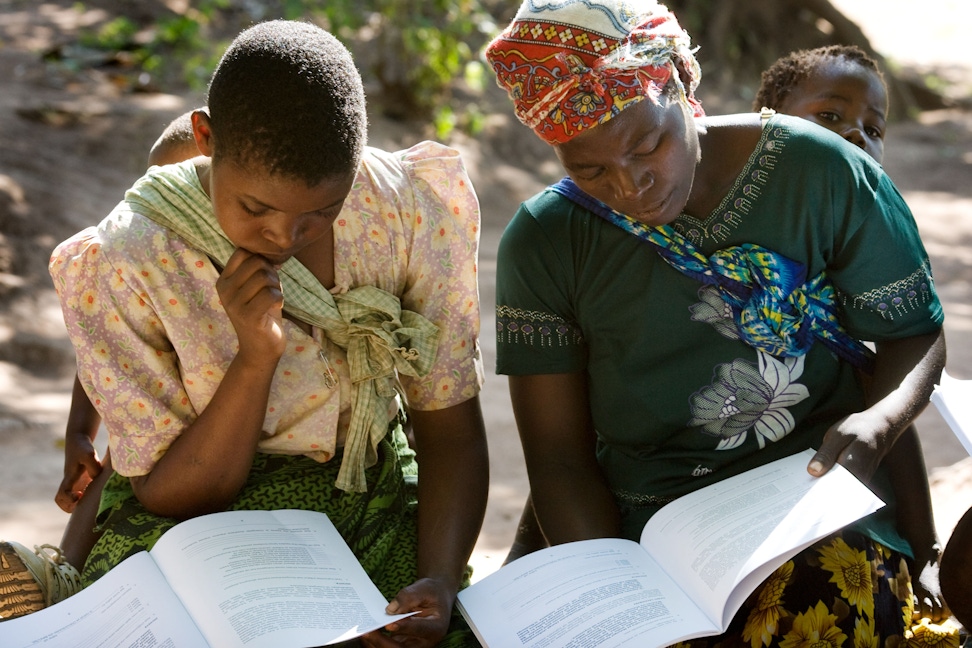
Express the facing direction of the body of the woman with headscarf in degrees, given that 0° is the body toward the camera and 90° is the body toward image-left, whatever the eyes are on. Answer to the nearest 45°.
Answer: approximately 0°
